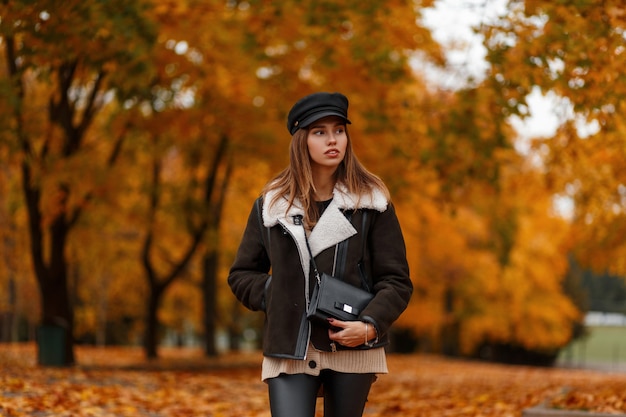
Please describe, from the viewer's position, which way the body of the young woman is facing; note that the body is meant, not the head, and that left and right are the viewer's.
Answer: facing the viewer

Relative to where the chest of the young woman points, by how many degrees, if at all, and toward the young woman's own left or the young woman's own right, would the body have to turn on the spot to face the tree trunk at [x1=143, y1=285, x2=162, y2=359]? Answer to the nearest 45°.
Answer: approximately 180°

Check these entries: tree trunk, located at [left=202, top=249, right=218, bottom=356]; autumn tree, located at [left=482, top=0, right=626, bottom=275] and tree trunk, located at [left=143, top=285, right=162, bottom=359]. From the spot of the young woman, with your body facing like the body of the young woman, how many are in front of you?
0

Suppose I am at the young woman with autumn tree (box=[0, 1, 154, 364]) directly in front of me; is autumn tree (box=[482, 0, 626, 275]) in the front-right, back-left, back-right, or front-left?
front-right

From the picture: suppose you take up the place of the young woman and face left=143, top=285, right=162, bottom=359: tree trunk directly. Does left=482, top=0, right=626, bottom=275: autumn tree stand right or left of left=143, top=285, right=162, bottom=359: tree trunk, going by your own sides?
right

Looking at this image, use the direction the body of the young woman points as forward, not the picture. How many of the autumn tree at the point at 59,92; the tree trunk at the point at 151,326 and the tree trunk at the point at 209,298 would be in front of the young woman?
0

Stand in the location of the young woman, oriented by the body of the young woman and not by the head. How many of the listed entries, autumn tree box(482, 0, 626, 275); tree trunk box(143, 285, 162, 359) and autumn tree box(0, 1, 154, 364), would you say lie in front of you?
0

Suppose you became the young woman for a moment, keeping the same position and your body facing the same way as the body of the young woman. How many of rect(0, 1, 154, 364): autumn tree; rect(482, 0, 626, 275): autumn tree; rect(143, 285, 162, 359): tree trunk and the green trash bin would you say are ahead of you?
0

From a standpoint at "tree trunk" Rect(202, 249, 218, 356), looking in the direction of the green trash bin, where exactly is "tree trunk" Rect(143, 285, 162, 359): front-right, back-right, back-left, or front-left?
front-right

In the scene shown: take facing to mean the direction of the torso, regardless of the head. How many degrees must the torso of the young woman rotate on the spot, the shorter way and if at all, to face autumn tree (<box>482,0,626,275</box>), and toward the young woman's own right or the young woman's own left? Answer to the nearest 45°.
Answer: approximately 135° to the young woman's own left

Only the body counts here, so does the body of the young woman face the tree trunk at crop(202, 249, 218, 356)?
no

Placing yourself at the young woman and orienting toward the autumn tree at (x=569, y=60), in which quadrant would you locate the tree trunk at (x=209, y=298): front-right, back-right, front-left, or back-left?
front-left

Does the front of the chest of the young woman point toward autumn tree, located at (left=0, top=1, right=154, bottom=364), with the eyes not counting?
no

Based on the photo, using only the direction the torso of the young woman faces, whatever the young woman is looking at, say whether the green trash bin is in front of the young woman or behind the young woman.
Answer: behind

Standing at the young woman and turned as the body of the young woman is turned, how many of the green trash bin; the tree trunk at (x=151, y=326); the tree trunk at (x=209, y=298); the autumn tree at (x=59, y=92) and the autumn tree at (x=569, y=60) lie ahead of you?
0
